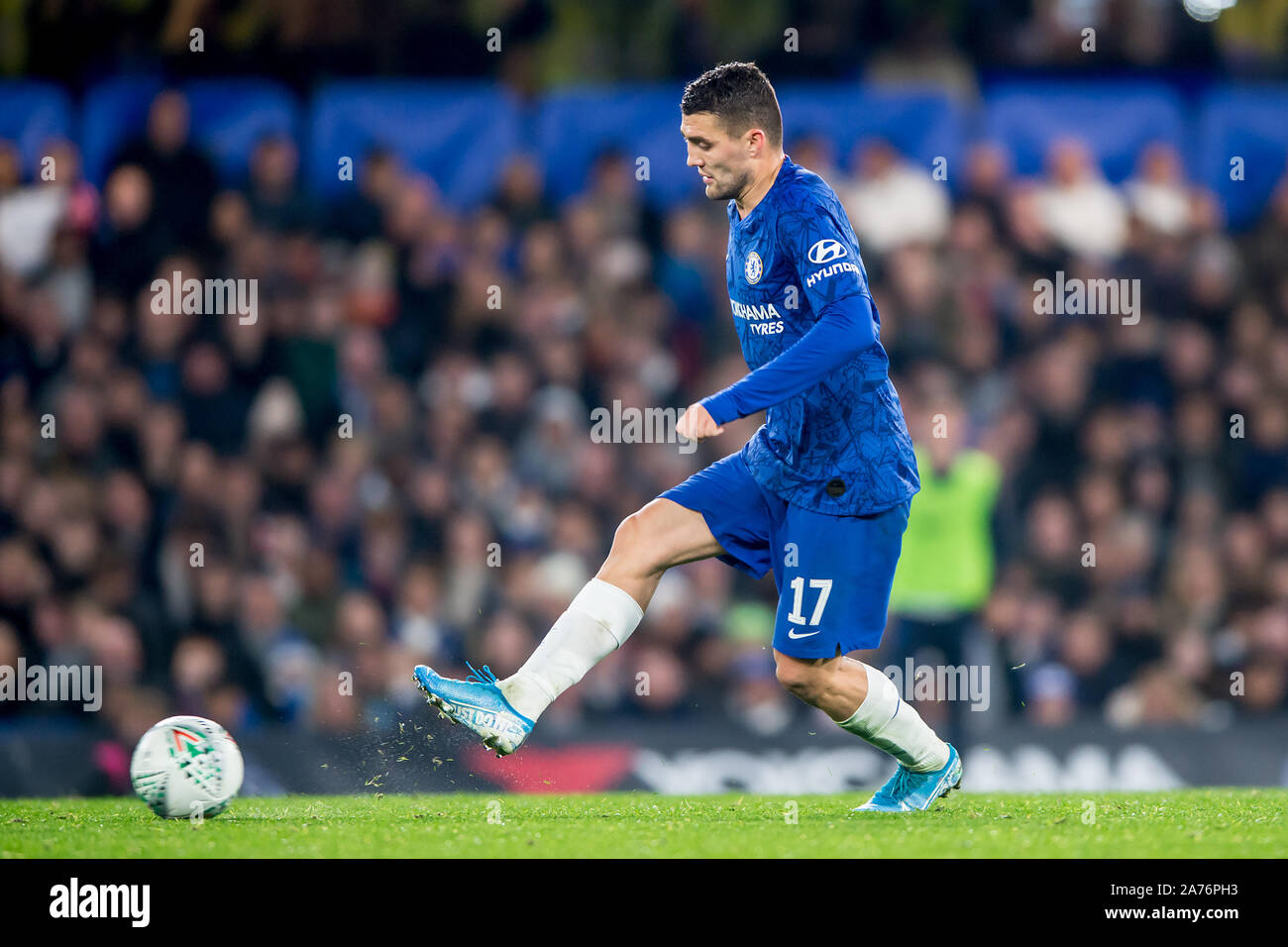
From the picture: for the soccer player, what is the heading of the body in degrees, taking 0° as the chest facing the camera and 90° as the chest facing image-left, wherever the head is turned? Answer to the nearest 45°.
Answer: approximately 90°

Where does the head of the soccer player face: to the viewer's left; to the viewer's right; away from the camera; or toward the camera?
to the viewer's left

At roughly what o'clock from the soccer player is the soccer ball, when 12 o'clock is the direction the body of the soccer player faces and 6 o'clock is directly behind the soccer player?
The soccer ball is roughly at 12 o'clock from the soccer player.
